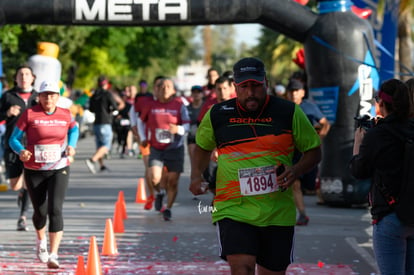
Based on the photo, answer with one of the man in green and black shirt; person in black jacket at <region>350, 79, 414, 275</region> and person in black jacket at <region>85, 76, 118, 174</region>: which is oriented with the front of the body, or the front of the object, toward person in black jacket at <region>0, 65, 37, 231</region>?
person in black jacket at <region>350, 79, 414, 275</region>

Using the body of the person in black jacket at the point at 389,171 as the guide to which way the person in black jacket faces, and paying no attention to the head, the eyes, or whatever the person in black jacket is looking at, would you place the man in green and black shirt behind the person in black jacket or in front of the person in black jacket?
in front

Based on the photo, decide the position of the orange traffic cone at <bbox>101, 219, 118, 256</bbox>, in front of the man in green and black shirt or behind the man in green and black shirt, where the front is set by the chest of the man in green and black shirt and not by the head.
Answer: behind

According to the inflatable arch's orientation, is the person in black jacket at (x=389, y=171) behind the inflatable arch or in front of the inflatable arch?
in front

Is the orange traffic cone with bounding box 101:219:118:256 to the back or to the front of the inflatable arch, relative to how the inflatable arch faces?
to the front

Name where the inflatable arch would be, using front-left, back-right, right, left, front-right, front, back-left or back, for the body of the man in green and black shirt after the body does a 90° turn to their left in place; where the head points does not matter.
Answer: left

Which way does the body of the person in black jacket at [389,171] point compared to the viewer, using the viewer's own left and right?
facing away from the viewer and to the left of the viewer

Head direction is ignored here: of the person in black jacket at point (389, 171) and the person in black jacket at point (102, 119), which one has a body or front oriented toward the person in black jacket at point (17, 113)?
the person in black jacket at point (389, 171)
